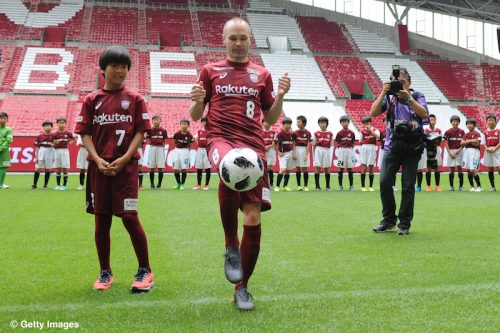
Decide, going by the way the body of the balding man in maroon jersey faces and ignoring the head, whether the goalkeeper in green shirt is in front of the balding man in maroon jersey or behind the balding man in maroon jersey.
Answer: behind

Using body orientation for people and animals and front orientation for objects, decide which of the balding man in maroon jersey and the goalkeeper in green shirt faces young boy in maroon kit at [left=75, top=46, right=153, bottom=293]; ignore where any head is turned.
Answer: the goalkeeper in green shirt

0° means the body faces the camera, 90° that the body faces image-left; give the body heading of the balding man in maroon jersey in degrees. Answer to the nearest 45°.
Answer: approximately 0°

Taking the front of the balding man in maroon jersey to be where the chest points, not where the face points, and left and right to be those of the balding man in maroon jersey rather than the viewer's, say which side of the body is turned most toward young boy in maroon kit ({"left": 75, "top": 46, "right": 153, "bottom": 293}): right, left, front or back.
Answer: right

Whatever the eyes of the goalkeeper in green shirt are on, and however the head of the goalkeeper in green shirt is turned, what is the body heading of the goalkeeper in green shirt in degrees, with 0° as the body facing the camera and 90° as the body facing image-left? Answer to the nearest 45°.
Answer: approximately 0°

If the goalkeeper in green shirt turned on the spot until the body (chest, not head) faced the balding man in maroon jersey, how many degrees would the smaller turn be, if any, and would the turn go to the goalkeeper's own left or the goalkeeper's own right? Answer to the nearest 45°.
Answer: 0° — they already face them

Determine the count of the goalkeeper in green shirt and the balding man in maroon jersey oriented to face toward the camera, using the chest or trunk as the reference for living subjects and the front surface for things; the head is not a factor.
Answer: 2

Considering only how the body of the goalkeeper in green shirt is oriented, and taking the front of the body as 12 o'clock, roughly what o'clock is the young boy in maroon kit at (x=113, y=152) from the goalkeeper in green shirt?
The young boy in maroon kit is roughly at 12 o'clock from the goalkeeper in green shirt.
